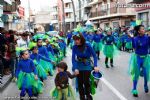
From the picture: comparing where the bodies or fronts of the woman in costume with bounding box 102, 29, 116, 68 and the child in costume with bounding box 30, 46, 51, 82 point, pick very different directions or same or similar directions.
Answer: same or similar directions

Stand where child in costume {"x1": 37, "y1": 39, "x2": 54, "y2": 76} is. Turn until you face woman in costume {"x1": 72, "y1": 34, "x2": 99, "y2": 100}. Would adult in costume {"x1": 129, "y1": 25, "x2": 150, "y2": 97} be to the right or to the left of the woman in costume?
left

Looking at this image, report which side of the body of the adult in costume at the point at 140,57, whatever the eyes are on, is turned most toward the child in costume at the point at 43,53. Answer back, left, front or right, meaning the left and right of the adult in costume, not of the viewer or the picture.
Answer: right

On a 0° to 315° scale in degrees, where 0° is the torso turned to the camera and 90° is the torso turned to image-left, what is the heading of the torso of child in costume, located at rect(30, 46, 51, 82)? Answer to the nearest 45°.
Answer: approximately 0°

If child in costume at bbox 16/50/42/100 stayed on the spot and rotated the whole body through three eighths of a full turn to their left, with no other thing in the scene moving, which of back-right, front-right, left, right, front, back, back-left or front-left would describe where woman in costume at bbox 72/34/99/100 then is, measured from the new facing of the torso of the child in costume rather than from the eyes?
right

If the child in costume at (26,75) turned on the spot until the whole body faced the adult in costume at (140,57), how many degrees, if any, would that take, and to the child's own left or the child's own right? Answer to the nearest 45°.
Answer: approximately 90° to the child's own left

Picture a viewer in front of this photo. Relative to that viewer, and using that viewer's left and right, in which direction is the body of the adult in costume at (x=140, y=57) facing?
facing the viewer

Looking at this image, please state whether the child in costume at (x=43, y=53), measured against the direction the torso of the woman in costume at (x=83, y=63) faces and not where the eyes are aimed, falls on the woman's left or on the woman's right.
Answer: on the woman's right

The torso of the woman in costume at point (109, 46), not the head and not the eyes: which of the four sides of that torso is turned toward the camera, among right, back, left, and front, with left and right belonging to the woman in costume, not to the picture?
front

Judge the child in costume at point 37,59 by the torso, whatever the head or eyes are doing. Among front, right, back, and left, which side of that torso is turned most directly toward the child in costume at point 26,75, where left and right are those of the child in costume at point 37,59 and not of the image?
front

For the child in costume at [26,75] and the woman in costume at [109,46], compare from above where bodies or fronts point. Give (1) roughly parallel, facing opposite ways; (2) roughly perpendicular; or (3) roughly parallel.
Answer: roughly parallel

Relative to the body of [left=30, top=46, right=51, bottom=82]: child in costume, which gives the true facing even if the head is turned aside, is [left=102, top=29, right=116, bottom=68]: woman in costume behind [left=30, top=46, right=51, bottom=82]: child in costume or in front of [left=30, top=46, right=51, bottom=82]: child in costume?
behind

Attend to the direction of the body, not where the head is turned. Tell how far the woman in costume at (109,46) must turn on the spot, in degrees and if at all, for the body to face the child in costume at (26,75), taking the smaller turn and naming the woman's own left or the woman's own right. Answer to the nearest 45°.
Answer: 0° — they already face them
